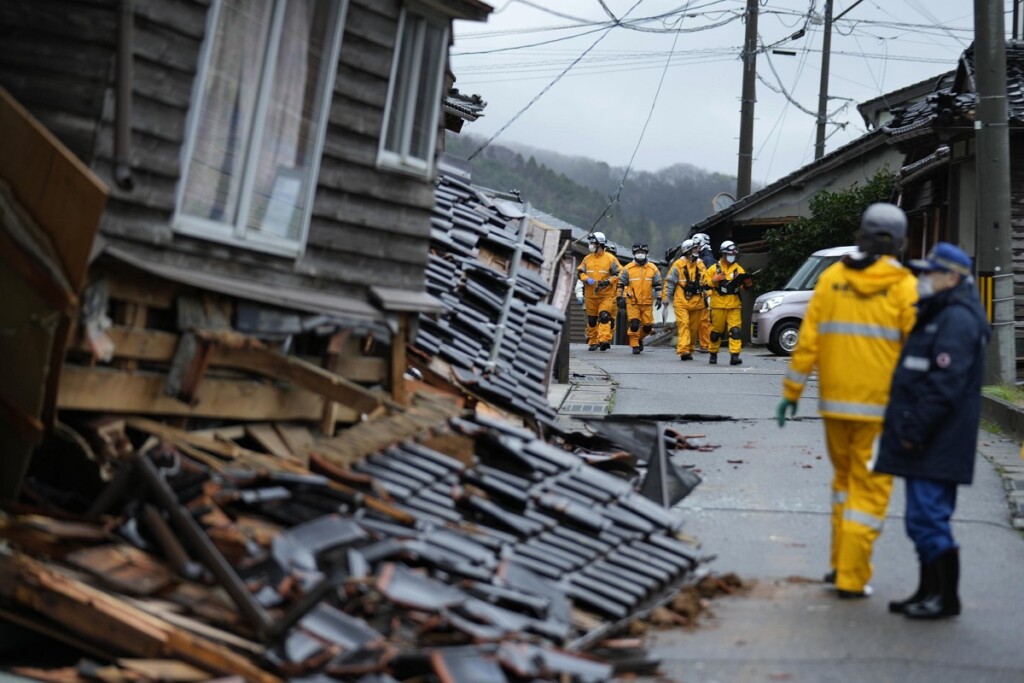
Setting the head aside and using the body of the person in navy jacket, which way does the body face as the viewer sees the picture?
to the viewer's left

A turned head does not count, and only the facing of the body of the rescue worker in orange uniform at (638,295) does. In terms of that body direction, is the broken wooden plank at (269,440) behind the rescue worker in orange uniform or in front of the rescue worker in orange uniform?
in front

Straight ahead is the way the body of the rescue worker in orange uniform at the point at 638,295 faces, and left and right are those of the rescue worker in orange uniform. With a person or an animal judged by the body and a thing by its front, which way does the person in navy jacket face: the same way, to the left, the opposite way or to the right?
to the right

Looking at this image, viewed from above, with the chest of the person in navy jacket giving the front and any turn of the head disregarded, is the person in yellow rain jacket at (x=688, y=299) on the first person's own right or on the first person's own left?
on the first person's own right

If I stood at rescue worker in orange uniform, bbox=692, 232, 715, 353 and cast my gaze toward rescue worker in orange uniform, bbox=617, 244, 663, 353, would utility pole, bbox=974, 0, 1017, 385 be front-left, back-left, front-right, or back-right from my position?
back-left

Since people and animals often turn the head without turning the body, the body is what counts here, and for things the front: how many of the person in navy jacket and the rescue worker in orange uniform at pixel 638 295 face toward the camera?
1

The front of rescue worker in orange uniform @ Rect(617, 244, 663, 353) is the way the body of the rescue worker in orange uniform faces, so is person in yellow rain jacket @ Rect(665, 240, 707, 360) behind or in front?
in front

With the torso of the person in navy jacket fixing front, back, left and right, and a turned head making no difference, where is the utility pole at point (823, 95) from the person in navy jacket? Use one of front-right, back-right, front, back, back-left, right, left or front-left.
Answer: right

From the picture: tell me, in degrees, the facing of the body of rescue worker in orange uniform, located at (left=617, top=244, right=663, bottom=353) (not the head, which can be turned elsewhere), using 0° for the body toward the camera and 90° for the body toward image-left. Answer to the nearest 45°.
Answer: approximately 0°

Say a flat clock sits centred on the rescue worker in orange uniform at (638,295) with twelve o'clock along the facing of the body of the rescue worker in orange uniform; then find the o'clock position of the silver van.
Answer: The silver van is roughly at 9 o'clock from the rescue worker in orange uniform.

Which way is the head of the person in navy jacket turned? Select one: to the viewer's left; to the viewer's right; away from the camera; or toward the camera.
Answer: to the viewer's left

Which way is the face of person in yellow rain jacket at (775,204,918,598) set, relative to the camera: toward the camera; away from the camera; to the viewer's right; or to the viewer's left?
away from the camera

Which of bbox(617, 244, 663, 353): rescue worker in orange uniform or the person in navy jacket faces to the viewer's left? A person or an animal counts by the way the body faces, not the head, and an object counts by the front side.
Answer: the person in navy jacket
